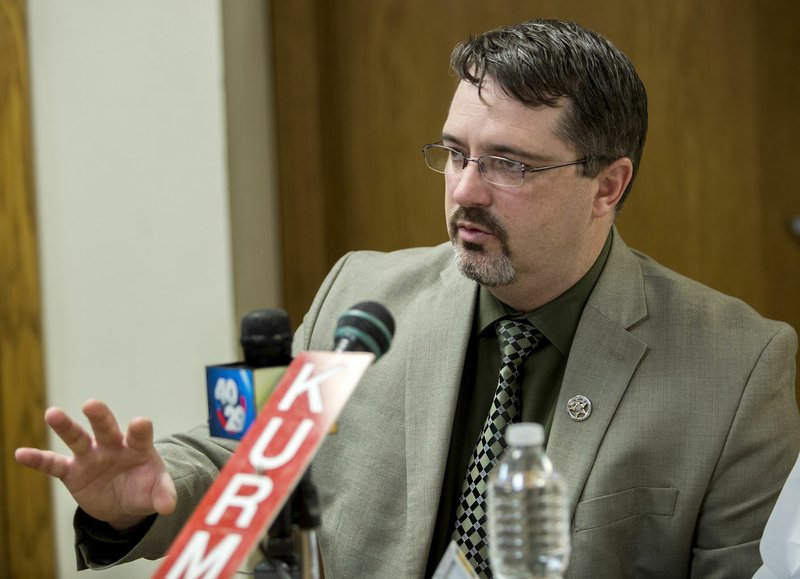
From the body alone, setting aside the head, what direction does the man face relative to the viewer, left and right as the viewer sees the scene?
facing the viewer and to the left of the viewer

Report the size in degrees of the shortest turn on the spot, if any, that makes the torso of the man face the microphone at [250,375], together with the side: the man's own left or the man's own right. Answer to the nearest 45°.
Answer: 0° — they already face it

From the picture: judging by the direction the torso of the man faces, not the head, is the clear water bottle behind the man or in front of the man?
in front

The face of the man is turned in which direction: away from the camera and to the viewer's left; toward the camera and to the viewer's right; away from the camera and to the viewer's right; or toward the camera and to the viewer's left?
toward the camera and to the viewer's left

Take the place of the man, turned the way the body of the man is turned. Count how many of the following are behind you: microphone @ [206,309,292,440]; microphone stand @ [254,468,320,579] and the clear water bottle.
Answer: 0

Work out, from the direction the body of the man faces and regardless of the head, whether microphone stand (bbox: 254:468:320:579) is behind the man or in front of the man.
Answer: in front

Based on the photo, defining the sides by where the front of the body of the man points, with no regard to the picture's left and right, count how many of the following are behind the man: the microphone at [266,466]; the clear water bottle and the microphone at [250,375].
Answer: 0
